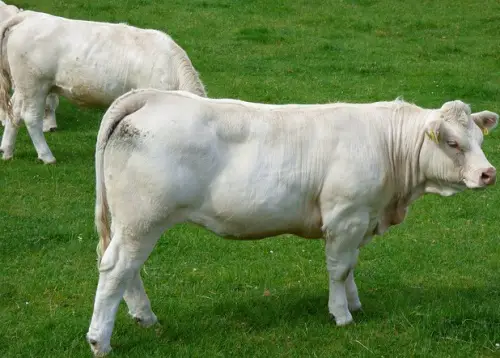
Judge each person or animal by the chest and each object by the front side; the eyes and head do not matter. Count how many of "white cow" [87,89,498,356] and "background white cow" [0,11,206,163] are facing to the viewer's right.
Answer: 2

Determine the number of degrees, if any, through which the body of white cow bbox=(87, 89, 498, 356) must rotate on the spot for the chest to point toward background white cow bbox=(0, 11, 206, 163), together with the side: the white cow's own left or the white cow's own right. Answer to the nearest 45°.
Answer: approximately 135° to the white cow's own left

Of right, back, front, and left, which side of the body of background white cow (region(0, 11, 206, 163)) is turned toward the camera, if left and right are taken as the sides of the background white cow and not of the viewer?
right

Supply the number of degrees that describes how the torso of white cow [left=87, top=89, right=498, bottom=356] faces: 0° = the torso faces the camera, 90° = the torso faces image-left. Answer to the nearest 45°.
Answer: approximately 270°

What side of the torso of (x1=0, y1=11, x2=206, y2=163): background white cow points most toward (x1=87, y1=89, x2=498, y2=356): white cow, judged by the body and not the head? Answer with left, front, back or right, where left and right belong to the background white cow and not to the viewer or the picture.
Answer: right
